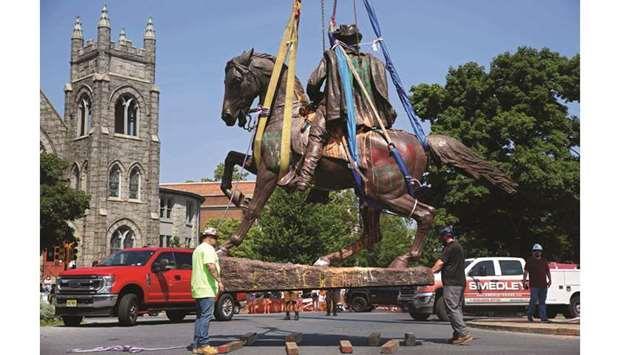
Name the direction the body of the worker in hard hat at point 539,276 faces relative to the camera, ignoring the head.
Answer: toward the camera

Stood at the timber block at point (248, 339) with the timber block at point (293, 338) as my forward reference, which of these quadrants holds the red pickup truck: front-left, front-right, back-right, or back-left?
back-left

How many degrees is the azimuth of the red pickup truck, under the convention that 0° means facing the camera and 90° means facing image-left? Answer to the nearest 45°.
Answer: approximately 45°

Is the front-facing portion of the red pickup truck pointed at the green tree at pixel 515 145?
no

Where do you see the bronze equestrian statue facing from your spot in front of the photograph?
facing to the left of the viewer

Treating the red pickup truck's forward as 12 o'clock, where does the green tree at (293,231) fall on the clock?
The green tree is roughly at 5 o'clock from the red pickup truck.

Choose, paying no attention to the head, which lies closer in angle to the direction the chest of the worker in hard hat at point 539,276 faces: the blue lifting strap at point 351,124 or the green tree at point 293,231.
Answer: the blue lifting strap

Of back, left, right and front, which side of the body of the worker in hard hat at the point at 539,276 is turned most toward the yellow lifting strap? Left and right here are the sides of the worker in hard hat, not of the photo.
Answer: front

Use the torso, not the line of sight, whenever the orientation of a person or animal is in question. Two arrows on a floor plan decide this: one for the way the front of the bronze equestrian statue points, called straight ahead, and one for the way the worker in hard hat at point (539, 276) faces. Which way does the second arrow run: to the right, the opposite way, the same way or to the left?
to the left

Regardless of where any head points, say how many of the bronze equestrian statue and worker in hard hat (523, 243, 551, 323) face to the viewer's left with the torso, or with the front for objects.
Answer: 1

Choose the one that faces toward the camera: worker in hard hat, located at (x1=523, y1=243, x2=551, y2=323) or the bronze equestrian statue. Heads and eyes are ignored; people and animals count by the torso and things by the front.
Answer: the worker in hard hat

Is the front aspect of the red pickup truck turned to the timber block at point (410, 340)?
no

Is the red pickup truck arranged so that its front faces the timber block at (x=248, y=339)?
no
